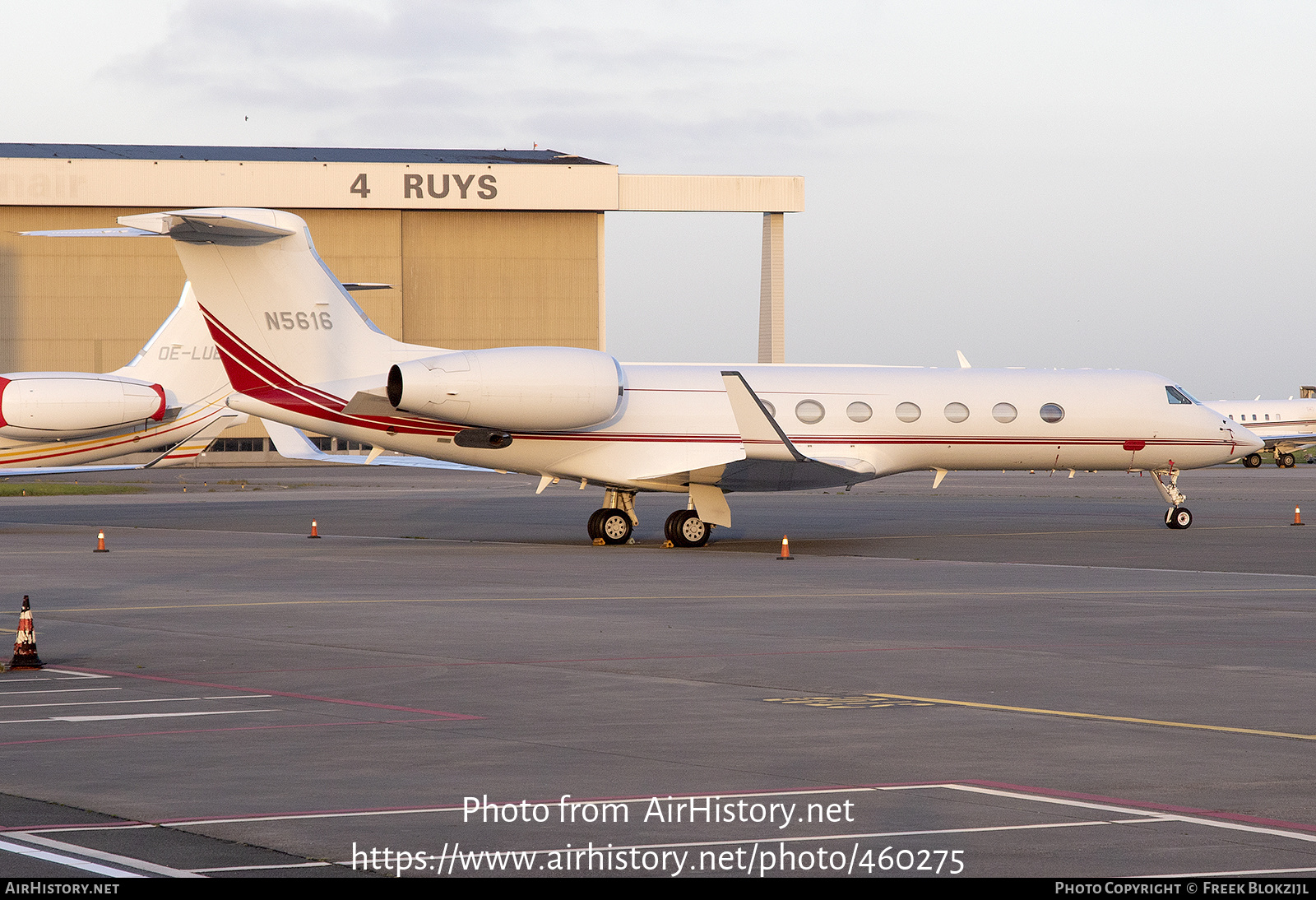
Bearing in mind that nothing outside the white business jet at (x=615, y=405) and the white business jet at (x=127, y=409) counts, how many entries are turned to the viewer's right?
1

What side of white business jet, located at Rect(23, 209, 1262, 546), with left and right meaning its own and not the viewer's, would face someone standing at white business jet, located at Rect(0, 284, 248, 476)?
back

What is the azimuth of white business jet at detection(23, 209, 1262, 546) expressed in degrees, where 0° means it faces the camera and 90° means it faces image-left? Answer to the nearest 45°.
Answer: approximately 270°

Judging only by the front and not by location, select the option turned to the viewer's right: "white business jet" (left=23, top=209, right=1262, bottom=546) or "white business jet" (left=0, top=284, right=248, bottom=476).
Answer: "white business jet" (left=23, top=209, right=1262, bottom=546)

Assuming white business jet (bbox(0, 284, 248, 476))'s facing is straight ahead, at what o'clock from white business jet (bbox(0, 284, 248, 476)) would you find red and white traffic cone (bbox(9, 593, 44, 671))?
The red and white traffic cone is roughly at 9 o'clock from the white business jet.

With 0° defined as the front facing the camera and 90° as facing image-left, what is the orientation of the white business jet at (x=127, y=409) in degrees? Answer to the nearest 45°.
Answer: approximately 90°

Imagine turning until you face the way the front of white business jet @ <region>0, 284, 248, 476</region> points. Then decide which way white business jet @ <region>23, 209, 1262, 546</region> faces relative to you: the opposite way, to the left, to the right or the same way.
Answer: the opposite way

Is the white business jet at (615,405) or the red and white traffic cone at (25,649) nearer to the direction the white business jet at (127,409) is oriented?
the red and white traffic cone

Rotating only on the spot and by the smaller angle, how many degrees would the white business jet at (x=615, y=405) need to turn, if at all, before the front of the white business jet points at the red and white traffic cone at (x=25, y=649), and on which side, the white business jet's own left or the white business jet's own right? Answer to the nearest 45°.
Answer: approximately 90° to the white business jet's own right
